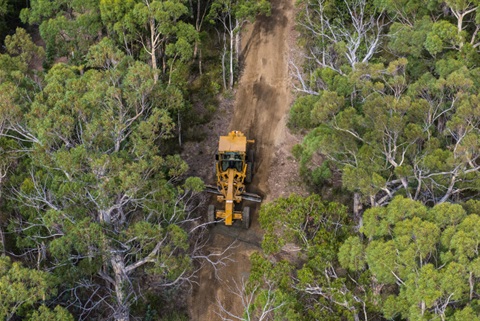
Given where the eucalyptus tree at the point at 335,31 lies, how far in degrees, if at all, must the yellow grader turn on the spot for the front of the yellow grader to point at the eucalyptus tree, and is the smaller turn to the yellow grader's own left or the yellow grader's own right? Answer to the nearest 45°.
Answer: approximately 135° to the yellow grader's own left

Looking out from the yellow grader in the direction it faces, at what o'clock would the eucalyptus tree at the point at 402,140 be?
The eucalyptus tree is roughly at 10 o'clock from the yellow grader.

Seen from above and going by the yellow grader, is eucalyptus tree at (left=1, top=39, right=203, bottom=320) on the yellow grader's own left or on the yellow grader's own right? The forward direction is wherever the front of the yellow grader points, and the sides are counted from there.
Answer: on the yellow grader's own right

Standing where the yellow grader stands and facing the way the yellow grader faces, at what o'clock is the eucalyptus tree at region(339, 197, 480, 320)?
The eucalyptus tree is roughly at 11 o'clock from the yellow grader.

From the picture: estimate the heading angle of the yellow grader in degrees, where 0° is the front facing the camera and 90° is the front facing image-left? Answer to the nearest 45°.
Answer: approximately 0°

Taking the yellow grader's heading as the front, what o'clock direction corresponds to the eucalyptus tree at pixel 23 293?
The eucalyptus tree is roughly at 1 o'clock from the yellow grader.

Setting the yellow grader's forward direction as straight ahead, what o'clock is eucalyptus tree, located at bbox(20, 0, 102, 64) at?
The eucalyptus tree is roughly at 4 o'clock from the yellow grader.

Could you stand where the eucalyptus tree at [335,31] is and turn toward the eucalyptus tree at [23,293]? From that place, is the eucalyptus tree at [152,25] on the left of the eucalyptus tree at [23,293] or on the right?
right
